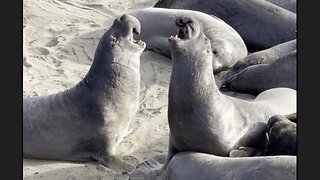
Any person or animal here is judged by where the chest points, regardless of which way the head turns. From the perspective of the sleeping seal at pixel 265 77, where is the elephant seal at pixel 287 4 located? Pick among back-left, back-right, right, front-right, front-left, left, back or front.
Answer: right

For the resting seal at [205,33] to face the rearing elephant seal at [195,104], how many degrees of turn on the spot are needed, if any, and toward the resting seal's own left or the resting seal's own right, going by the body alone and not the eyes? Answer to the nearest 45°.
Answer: approximately 90° to the resting seal's own right

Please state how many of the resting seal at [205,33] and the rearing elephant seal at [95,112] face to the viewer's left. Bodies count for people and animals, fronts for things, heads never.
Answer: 0

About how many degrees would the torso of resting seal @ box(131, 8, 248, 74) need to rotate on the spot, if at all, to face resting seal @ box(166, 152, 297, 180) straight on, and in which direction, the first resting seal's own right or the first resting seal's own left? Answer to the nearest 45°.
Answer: approximately 90° to the first resting seal's own right

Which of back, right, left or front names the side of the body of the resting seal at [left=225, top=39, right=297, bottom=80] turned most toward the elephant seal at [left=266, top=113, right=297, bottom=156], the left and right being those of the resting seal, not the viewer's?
left

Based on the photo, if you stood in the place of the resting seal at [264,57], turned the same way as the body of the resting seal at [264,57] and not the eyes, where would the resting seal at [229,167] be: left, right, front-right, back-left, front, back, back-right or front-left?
left

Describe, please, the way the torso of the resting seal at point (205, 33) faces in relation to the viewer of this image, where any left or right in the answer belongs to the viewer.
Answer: facing to the right of the viewer

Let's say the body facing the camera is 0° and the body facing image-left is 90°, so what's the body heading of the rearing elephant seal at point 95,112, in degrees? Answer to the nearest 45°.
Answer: approximately 270°

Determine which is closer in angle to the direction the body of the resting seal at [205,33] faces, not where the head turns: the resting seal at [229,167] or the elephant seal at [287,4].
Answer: the elephant seal

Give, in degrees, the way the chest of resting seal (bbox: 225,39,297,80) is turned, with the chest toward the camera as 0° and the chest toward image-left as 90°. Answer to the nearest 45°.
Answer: approximately 90°

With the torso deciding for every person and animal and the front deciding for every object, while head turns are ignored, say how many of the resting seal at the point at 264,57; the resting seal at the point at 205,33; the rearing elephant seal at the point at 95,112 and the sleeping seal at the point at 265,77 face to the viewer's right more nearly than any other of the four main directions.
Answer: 2

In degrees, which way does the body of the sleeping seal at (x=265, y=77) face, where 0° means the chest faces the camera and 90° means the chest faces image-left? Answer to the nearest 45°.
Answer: approximately 90°

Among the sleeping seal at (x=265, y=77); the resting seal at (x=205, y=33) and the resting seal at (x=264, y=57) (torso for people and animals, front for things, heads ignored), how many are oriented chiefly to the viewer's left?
2
